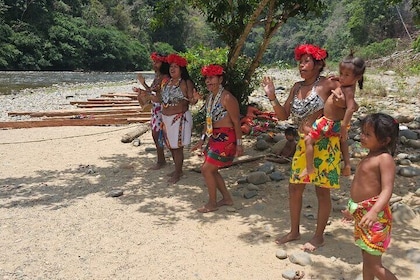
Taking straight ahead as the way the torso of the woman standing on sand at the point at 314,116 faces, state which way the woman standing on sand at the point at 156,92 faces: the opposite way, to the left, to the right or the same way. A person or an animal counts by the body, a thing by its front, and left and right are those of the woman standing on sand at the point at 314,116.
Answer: the same way

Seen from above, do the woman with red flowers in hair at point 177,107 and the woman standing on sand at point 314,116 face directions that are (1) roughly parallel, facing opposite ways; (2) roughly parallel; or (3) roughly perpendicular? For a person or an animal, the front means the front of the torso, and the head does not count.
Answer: roughly parallel

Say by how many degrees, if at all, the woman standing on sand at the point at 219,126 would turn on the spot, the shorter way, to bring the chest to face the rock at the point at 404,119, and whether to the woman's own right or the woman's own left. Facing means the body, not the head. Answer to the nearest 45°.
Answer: approximately 180°

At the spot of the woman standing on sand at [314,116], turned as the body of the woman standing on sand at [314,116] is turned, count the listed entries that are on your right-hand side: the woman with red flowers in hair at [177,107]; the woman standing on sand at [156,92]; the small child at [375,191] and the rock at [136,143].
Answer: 3

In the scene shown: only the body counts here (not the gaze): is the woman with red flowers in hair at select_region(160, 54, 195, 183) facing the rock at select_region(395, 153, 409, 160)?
no

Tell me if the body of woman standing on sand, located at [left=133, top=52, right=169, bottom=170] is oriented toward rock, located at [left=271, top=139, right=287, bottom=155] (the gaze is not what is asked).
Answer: no

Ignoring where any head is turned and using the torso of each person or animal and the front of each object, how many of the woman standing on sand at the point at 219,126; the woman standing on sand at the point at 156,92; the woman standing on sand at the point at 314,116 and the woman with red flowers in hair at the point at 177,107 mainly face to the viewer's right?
0

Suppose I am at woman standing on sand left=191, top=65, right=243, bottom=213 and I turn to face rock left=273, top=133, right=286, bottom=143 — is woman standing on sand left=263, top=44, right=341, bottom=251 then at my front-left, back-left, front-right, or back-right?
back-right

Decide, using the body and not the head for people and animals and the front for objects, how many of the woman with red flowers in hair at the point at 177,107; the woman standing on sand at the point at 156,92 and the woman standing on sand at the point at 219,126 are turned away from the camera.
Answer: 0

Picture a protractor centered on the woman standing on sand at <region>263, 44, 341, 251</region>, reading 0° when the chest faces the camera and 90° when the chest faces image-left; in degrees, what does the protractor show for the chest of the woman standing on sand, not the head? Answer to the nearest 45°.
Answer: approximately 45°

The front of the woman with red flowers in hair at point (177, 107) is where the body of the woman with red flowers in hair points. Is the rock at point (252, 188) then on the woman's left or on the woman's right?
on the woman's left

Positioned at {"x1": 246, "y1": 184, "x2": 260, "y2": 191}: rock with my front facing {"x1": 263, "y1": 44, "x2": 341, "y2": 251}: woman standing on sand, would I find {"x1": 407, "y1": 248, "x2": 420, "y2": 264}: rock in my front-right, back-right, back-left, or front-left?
front-left

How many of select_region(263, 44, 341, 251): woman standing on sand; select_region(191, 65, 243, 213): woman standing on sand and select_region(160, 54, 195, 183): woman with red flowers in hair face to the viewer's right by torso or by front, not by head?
0

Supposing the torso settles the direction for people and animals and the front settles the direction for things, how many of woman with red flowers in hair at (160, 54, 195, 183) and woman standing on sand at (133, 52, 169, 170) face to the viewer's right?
0

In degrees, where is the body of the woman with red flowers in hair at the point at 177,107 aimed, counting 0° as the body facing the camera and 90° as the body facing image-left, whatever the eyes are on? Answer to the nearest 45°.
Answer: approximately 45°
